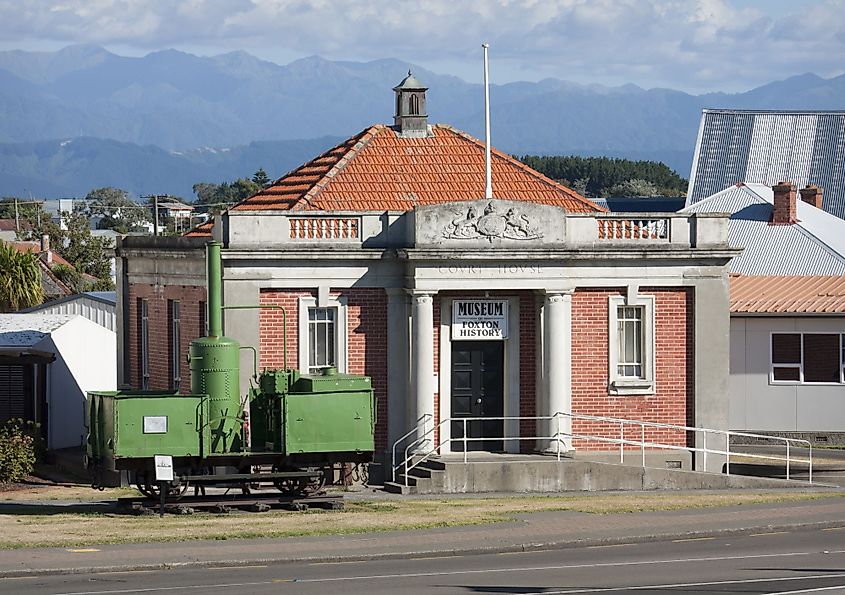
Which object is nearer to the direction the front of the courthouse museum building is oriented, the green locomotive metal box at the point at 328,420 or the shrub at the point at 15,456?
the green locomotive metal box

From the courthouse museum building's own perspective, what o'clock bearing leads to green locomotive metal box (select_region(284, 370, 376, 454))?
The green locomotive metal box is roughly at 1 o'clock from the courthouse museum building.

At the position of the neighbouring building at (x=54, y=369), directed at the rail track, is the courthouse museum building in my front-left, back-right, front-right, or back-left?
front-left

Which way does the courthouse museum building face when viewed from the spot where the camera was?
facing the viewer

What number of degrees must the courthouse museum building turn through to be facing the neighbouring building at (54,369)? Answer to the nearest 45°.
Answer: approximately 135° to its right

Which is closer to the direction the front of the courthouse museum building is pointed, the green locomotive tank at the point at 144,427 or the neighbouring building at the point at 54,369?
the green locomotive tank

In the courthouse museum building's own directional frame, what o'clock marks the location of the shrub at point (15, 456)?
The shrub is roughly at 3 o'clock from the courthouse museum building.

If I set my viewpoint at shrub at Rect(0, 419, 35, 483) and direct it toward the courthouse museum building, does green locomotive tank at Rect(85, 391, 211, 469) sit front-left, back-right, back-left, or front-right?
front-right

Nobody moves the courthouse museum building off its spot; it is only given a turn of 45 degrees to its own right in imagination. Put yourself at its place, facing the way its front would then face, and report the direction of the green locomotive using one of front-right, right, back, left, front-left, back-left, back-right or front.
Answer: front

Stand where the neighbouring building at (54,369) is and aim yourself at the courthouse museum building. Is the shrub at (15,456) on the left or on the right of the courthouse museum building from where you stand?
right
